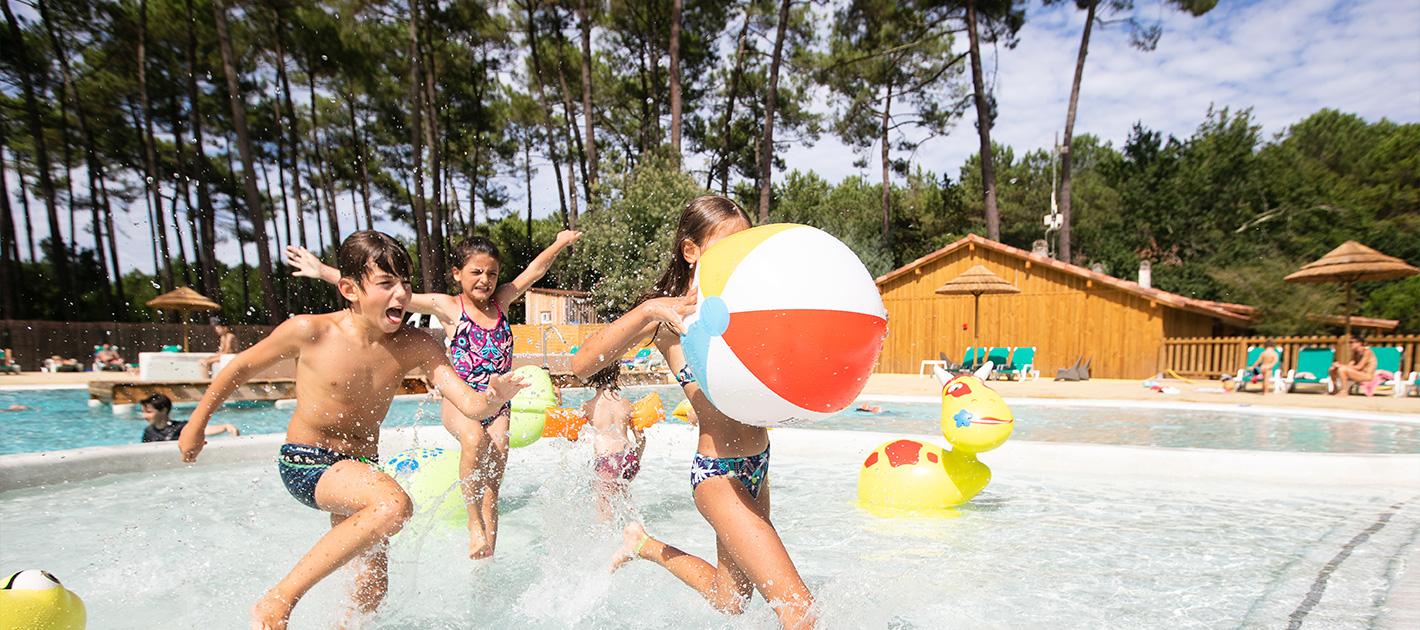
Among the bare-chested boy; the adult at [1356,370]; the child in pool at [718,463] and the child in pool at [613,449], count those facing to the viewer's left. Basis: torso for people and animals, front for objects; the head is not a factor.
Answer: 1

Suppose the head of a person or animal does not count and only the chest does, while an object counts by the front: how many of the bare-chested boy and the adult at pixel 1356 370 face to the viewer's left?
1

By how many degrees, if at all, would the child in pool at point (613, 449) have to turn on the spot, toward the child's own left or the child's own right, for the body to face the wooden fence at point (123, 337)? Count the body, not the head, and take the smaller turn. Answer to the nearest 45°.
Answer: approximately 45° to the child's own left

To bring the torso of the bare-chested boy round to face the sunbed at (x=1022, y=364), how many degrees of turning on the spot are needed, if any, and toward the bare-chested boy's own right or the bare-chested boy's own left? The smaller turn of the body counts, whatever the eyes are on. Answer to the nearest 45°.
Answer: approximately 90° to the bare-chested boy's own left

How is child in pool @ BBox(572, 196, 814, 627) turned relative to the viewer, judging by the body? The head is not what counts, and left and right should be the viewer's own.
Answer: facing the viewer and to the right of the viewer

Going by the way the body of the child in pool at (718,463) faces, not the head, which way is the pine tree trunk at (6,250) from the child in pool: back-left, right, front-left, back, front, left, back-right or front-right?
back

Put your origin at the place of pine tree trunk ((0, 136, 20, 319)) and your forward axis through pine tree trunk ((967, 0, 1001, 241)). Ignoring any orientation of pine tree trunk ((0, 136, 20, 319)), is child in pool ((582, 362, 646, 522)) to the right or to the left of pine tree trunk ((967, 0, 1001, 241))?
right

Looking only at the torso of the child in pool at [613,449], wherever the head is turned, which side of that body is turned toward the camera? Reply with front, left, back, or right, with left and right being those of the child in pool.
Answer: back

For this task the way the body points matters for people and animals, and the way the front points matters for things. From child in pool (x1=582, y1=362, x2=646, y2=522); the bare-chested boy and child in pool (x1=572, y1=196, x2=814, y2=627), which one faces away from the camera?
child in pool (x1=582, y1=362, x2=646, y2=522)

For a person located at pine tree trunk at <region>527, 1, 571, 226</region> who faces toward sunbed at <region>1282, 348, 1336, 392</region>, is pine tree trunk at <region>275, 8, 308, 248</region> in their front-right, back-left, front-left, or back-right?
back-right
